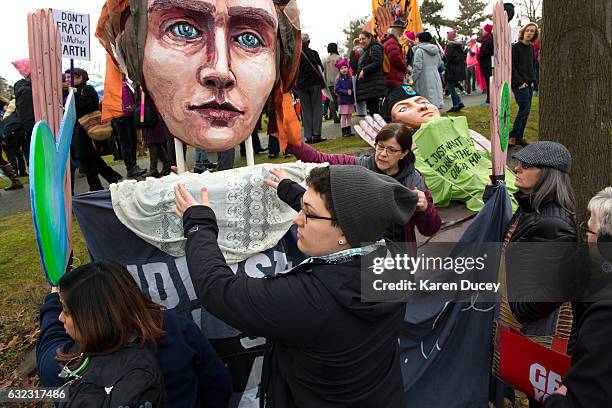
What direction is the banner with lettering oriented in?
toward the camera

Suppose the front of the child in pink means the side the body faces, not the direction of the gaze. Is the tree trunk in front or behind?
in front

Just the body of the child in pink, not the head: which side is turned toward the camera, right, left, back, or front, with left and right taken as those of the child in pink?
front

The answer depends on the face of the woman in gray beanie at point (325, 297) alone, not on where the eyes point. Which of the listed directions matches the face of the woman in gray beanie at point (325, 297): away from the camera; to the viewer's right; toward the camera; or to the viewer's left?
to the viewer's left

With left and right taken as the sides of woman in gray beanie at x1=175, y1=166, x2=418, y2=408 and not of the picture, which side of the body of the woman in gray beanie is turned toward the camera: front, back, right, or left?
left

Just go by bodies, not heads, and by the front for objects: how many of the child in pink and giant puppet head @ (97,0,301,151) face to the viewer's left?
0

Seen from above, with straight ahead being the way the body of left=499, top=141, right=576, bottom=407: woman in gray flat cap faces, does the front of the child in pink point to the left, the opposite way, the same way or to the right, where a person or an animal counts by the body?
to the left

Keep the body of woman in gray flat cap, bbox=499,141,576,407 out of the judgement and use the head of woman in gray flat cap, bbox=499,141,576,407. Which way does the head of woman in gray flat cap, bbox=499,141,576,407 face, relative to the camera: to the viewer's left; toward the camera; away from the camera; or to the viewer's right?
to the viewer's left

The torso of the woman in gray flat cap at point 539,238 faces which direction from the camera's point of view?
to the viewer's left

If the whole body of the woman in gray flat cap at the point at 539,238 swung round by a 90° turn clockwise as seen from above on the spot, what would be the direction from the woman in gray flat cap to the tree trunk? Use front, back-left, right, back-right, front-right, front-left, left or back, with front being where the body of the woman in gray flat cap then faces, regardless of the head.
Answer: front

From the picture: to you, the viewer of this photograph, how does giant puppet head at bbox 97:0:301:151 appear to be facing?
facing the viewer
